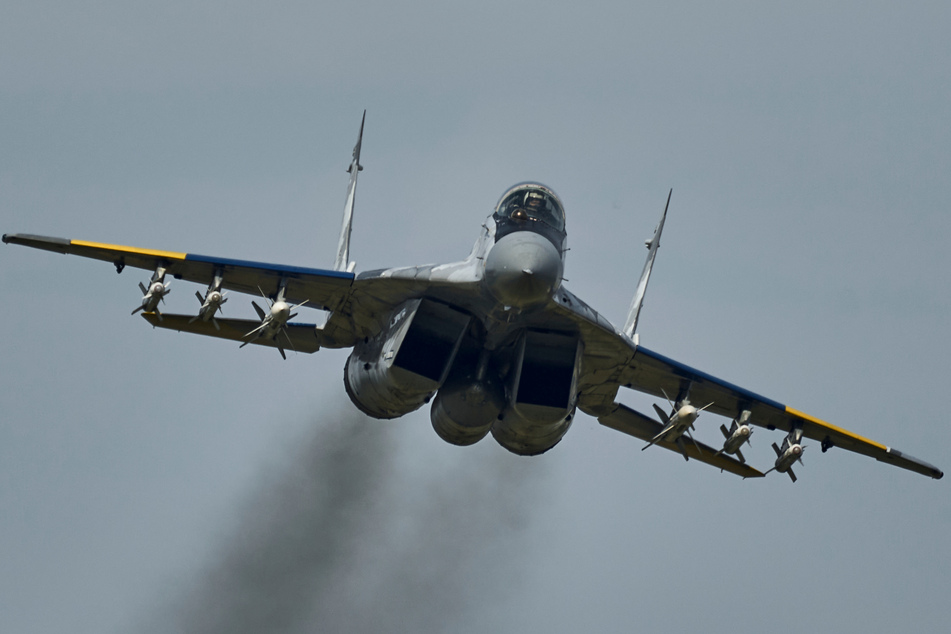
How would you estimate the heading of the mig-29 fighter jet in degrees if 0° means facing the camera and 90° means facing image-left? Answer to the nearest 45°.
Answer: approximately 0°
